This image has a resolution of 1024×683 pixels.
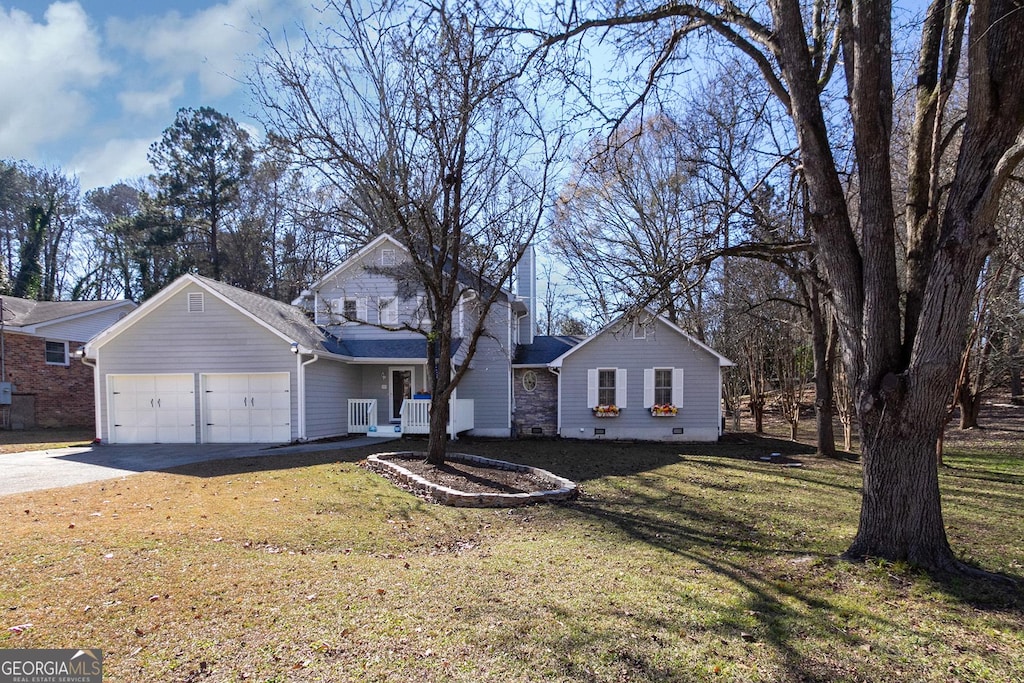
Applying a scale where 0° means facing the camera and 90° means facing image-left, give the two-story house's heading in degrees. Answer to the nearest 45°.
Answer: approximately 0°

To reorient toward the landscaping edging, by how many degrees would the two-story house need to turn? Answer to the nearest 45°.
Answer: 0° — it already faces it

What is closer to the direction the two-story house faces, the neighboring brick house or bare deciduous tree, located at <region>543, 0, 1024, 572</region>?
the bare deciduous tree

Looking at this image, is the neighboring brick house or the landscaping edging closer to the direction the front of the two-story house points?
the landscaping edging

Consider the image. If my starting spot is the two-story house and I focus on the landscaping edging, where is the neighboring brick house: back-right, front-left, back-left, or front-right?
back-right

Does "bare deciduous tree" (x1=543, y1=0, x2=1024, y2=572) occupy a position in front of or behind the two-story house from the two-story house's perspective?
in front

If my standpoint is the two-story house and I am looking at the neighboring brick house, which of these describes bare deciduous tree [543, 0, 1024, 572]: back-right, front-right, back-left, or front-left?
back-left

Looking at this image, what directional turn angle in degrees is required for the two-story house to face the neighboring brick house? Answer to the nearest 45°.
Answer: approximately 135° to its right
